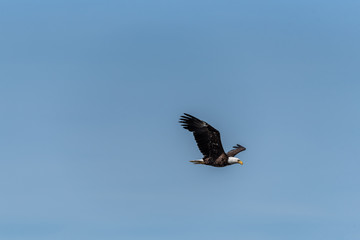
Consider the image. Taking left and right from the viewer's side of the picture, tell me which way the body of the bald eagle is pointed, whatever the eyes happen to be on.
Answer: facing to the right of the viewer
